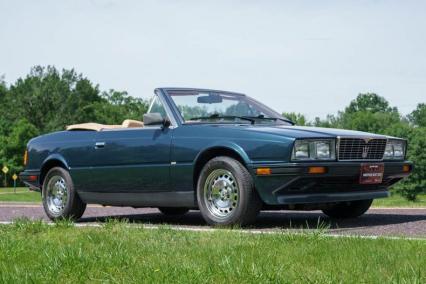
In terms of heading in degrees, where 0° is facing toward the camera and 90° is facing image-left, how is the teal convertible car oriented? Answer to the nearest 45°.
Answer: approximately 315°
